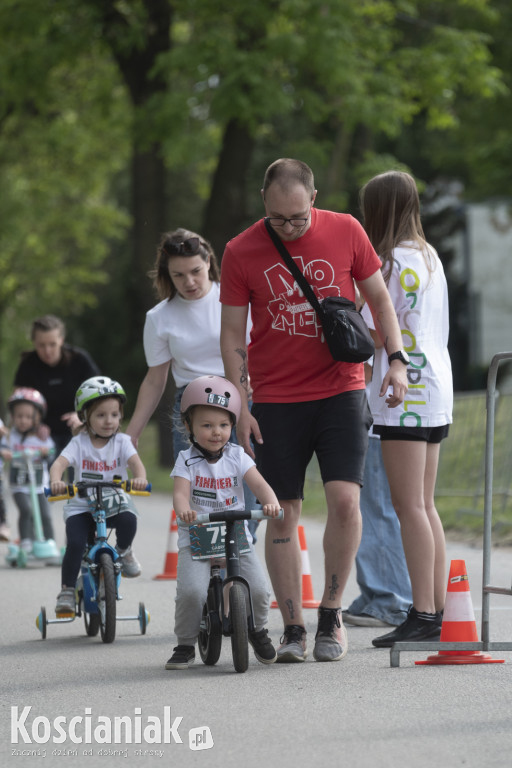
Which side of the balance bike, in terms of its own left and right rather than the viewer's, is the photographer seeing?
front

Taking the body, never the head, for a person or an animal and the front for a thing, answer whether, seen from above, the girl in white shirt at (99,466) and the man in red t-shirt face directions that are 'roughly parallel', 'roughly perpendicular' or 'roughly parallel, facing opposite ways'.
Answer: roughly parallel

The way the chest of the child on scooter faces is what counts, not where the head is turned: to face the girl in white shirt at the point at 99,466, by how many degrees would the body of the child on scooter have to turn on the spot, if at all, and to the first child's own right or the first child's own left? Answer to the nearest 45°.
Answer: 0° — they already face them

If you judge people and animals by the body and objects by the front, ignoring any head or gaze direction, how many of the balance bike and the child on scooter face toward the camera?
2

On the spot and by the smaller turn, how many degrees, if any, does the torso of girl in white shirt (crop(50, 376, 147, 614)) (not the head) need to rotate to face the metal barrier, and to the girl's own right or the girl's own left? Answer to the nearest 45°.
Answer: approximately 45° to the girl's own left

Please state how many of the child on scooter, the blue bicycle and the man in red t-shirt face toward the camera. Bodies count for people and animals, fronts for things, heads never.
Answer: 3

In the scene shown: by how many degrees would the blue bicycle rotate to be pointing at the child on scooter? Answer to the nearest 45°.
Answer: approximately 180°

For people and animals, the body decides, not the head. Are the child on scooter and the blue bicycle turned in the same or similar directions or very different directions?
same or similar directions

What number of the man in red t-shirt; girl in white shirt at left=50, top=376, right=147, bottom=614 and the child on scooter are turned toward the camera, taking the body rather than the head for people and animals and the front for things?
3

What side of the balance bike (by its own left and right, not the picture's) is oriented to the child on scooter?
back

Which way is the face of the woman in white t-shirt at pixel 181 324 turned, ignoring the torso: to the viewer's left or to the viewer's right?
to the viewer's right

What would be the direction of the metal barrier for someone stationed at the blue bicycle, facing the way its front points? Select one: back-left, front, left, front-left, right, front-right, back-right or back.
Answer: front-left

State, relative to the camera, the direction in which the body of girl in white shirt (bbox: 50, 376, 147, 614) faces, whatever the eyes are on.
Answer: toward the camera

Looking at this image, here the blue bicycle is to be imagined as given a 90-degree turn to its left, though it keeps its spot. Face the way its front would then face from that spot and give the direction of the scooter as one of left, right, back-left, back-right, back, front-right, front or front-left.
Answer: left

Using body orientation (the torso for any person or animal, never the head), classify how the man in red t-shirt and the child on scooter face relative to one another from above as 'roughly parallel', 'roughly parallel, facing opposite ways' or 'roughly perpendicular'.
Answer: roughly parallel
